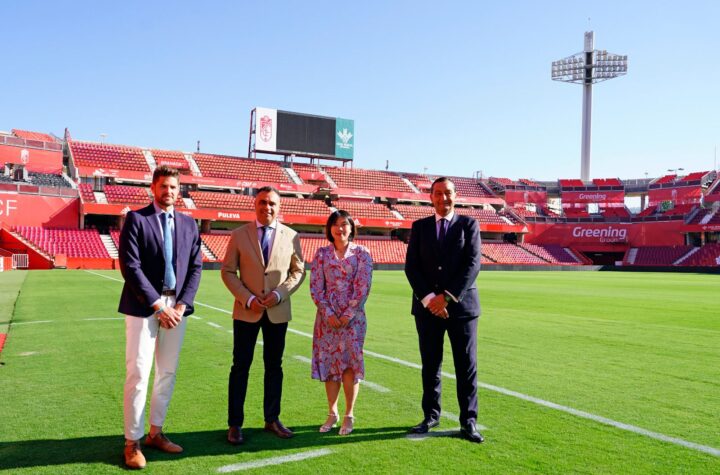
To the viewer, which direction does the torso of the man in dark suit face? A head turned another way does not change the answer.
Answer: toward the camera

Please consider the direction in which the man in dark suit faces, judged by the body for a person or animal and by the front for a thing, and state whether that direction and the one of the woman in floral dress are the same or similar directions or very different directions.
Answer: same or similar directions

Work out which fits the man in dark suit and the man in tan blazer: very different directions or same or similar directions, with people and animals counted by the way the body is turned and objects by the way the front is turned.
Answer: same or similar directions

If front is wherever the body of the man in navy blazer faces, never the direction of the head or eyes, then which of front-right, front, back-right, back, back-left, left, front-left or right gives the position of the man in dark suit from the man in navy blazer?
front-left

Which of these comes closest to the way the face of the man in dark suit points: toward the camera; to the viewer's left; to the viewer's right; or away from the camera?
toward the camera

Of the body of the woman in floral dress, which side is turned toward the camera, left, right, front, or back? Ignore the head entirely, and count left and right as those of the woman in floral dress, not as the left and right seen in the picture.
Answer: front

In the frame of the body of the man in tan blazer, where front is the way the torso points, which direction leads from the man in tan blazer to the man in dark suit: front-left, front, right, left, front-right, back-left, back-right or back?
left

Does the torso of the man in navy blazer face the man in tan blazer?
no

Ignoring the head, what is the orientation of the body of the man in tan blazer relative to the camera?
toward the camera

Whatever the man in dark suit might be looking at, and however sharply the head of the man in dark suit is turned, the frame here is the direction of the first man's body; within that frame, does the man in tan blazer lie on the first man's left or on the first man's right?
on the first man's right

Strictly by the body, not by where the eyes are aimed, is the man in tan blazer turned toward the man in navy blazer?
no

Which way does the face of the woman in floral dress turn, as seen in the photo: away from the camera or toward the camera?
toward the camera

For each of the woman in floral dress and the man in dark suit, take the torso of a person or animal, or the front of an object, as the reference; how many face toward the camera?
2

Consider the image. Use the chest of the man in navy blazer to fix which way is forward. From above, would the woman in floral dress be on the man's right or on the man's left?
on the man's left
